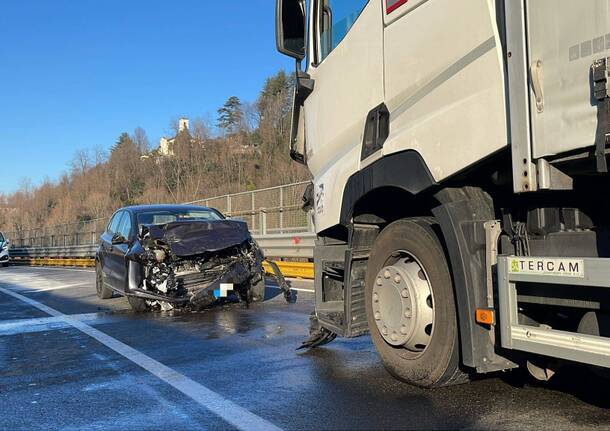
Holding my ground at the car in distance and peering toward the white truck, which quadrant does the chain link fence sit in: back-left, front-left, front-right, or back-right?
front-left

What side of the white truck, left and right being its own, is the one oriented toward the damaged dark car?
front

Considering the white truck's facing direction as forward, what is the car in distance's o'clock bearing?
The car in distance is roughly at 12 o'clock from the white truck.

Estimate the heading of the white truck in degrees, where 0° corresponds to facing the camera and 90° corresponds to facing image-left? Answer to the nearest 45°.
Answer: approximately 135°
